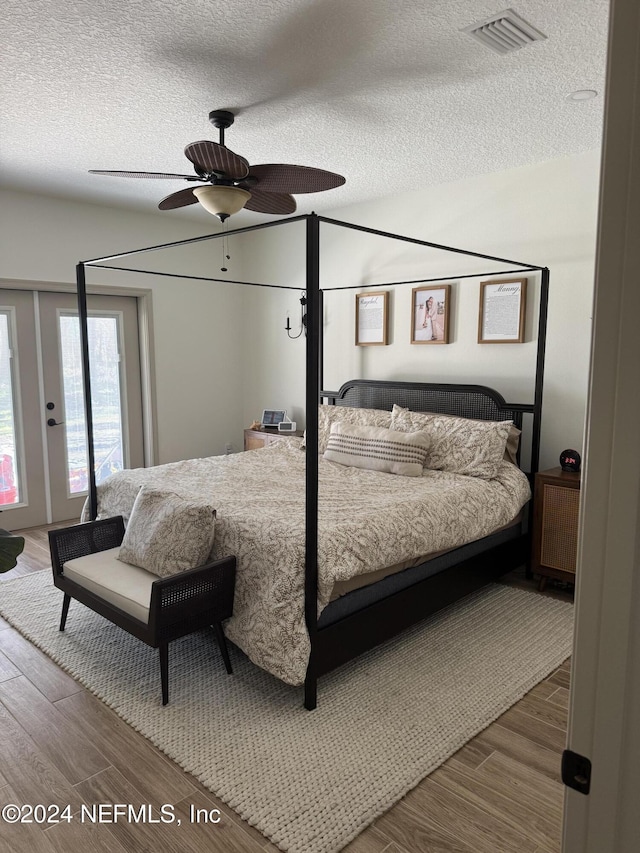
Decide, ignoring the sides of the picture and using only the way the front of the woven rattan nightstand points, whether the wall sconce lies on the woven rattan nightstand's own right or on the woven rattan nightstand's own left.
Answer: on the woven rattan nightstand's own right

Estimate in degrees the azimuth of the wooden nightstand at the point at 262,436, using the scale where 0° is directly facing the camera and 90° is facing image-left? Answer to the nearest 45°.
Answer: approximately 45°

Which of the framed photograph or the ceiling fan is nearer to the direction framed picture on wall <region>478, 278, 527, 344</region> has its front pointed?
the ceiling fan

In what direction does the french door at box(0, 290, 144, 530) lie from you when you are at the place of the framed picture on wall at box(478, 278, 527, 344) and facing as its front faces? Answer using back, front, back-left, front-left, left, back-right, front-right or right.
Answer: front-right

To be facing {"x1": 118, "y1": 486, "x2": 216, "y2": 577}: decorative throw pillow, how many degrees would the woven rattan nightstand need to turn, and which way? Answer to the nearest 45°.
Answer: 0° — it already faces it

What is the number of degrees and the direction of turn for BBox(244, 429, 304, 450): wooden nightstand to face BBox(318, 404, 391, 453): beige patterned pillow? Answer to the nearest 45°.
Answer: approximately 90° to its left

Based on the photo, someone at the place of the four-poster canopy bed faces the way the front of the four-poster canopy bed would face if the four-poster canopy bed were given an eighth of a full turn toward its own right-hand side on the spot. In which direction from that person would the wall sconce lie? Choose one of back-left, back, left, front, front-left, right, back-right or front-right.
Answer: right

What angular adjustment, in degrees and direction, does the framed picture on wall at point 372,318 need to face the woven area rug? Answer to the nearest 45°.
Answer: approximately 45° to its left

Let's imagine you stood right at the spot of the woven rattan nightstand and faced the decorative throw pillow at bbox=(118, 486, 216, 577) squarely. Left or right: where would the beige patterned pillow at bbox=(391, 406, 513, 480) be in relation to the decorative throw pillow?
right

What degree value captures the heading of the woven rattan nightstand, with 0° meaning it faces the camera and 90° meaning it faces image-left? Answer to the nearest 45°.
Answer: approximately 45°

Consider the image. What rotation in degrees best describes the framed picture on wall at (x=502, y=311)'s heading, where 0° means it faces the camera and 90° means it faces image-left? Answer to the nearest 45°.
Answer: approximately 45°
